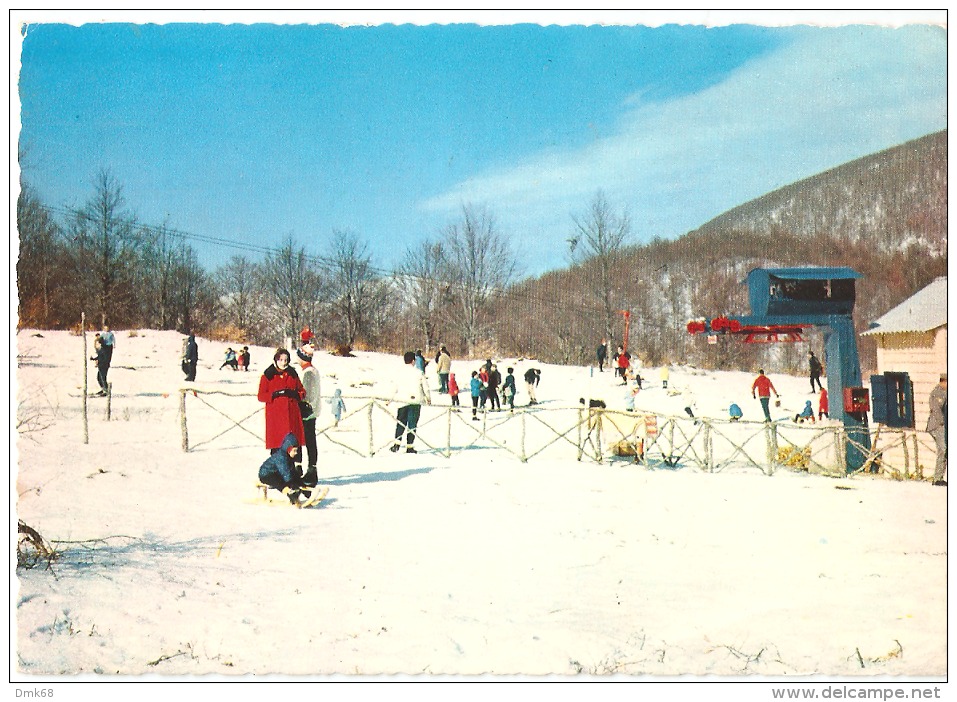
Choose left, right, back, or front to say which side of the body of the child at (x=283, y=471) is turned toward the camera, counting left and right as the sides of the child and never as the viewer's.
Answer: right

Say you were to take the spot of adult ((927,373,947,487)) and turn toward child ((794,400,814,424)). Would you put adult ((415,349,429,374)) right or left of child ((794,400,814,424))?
left

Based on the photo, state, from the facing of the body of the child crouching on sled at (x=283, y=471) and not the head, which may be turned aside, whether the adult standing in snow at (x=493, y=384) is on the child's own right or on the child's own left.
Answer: on the child's own left

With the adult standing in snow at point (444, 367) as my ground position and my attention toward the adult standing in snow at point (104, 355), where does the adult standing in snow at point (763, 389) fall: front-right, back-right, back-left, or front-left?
back-left

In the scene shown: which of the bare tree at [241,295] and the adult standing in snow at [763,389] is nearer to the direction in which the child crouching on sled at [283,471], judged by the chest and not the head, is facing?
the adult standing in snow

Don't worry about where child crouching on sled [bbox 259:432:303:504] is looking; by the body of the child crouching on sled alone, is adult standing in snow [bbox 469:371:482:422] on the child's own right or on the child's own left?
on the child's own left

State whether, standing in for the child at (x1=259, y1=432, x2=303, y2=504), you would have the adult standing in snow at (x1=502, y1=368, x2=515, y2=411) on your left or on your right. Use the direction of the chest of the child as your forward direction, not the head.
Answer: on your left
